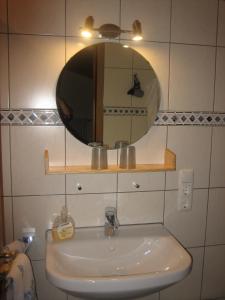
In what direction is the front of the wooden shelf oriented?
toward the camera

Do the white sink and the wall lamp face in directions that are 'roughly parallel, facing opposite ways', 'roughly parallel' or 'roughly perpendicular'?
roughly parallel

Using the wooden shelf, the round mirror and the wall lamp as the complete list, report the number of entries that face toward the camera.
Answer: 3

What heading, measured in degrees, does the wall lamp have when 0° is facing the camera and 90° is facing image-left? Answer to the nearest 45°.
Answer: approximately 0°

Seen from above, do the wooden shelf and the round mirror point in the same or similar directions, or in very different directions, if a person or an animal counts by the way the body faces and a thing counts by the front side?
same or similar directions

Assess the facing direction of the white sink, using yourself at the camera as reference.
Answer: facing the viewer

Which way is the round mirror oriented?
toward the camera

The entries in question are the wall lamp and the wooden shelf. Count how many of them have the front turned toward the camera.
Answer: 2
